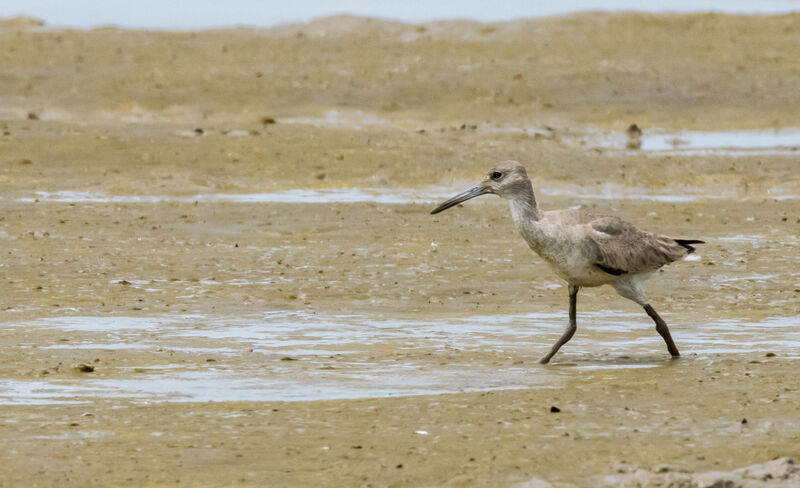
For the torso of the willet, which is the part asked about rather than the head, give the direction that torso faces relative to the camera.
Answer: to the viewer's left
